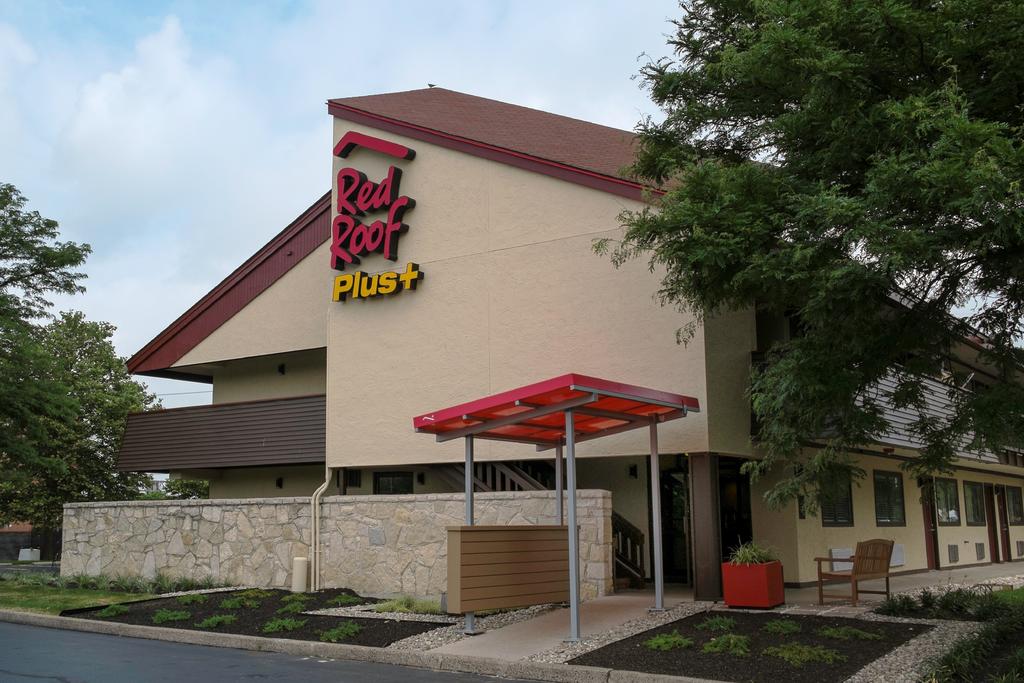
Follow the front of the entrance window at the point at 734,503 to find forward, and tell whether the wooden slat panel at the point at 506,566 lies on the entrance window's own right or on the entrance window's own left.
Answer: on the entrance window's own right

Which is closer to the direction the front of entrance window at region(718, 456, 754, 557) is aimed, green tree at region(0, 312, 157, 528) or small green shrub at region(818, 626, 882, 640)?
the small green shrub

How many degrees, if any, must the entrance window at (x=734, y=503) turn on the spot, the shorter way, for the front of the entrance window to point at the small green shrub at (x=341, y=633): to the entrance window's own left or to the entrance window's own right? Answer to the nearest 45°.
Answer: approximately 90° to the entrance window's own right

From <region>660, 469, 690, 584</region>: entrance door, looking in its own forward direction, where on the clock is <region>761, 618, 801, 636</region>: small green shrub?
The small green shrub is roughly at 10 o'clock from the entrance door.

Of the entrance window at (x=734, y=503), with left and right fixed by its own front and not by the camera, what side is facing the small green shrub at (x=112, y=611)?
right

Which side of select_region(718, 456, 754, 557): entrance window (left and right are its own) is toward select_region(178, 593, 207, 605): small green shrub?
right

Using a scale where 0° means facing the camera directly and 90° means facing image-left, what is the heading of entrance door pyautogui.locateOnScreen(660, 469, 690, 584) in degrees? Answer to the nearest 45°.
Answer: approximately 45°

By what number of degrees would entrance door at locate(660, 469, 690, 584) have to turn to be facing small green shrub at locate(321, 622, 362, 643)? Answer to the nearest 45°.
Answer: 0° — it already faces it

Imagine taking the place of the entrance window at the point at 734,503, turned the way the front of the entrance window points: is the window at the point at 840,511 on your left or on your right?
on your left

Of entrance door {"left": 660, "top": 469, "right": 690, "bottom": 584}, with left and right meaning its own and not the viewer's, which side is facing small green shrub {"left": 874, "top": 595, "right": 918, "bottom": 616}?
left

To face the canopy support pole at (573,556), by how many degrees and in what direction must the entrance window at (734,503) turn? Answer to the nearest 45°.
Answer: approximately 45° to its right
